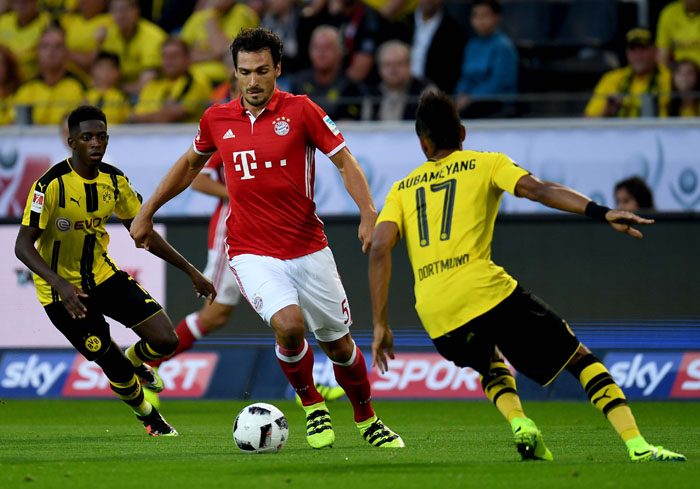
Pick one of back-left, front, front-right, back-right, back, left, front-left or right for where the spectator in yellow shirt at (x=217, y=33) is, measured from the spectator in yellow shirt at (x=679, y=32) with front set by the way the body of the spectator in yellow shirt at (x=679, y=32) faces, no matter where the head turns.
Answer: right

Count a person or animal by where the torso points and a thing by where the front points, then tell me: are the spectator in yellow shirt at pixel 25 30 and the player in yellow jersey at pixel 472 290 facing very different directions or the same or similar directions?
very different directions

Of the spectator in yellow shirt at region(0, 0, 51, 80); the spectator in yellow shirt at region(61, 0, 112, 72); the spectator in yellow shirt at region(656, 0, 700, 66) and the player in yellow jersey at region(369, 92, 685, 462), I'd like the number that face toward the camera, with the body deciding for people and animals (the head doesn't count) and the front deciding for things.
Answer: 3

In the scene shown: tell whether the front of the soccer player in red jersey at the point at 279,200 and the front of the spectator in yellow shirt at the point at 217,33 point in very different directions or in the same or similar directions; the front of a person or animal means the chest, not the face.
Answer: same or similar directions

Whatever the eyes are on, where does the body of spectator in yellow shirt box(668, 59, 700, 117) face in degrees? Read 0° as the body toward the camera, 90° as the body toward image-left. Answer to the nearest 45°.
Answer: approximately 0°

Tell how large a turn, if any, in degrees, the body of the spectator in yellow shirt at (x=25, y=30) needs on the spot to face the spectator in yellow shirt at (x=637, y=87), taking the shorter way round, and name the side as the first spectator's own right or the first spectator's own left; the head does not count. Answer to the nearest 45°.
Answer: approximately 45° to the first spectator's own left

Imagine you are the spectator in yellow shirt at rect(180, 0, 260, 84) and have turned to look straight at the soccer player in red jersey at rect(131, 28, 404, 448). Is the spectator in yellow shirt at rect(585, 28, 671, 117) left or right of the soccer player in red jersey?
left

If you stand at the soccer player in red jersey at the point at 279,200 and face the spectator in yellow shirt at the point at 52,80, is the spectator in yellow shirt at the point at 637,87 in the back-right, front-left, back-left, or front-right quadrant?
front-right

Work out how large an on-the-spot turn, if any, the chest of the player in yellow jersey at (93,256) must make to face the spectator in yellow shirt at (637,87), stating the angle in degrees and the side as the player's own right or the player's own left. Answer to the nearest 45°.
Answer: approximately 90° to the player's own left

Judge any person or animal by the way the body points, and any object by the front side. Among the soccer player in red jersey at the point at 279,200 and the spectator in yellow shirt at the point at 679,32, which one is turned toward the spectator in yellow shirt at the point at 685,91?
the spectator in yellow shirt at the point at 679,32

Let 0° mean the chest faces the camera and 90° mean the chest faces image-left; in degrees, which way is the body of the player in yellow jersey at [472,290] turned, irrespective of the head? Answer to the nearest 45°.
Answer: approximately 180°

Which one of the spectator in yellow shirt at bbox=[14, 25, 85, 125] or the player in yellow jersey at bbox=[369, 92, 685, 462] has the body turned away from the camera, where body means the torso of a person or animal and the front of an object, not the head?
the player in yellow jersey

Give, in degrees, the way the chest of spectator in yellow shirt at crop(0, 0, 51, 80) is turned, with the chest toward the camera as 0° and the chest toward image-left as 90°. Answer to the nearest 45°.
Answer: approximately 0°

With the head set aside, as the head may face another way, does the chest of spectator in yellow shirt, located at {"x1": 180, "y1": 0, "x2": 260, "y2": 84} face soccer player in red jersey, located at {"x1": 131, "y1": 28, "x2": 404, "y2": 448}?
yes

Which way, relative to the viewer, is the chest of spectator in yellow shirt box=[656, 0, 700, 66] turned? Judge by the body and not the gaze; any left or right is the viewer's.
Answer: facing the viewer

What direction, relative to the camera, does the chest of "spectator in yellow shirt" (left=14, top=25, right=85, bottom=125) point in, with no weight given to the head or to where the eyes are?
toward the camera

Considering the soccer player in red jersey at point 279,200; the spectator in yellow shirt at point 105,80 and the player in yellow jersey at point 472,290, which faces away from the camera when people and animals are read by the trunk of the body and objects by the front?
the player in yellow jersey

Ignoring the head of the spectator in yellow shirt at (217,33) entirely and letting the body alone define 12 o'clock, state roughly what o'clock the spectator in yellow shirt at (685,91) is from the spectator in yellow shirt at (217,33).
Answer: the spectator in yellow shirt at (685,91) is roughly at 10 o'clock from the spectator in yellow shirt at (217,33).

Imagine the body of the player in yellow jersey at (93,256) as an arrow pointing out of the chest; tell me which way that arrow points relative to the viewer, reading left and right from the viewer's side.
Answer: facing the viewer and to the right of the viewer

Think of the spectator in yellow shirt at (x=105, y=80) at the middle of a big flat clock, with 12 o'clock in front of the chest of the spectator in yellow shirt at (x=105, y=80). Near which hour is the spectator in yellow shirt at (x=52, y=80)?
the spectator in yellow shirt at (x=52, y=80) is roughly at 4 o'clock from the spectator in yellow shirt at (x=105, y=80).

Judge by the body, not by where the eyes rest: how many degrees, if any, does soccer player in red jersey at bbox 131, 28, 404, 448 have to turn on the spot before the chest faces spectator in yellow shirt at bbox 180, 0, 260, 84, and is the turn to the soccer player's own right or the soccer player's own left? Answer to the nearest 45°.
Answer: approximately 180°

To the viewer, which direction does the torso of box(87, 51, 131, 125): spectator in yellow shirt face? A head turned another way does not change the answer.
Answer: toward the camera

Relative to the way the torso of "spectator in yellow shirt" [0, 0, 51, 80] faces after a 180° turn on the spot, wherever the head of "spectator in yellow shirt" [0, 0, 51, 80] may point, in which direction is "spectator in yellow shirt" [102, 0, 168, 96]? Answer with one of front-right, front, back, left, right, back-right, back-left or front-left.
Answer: back-right
